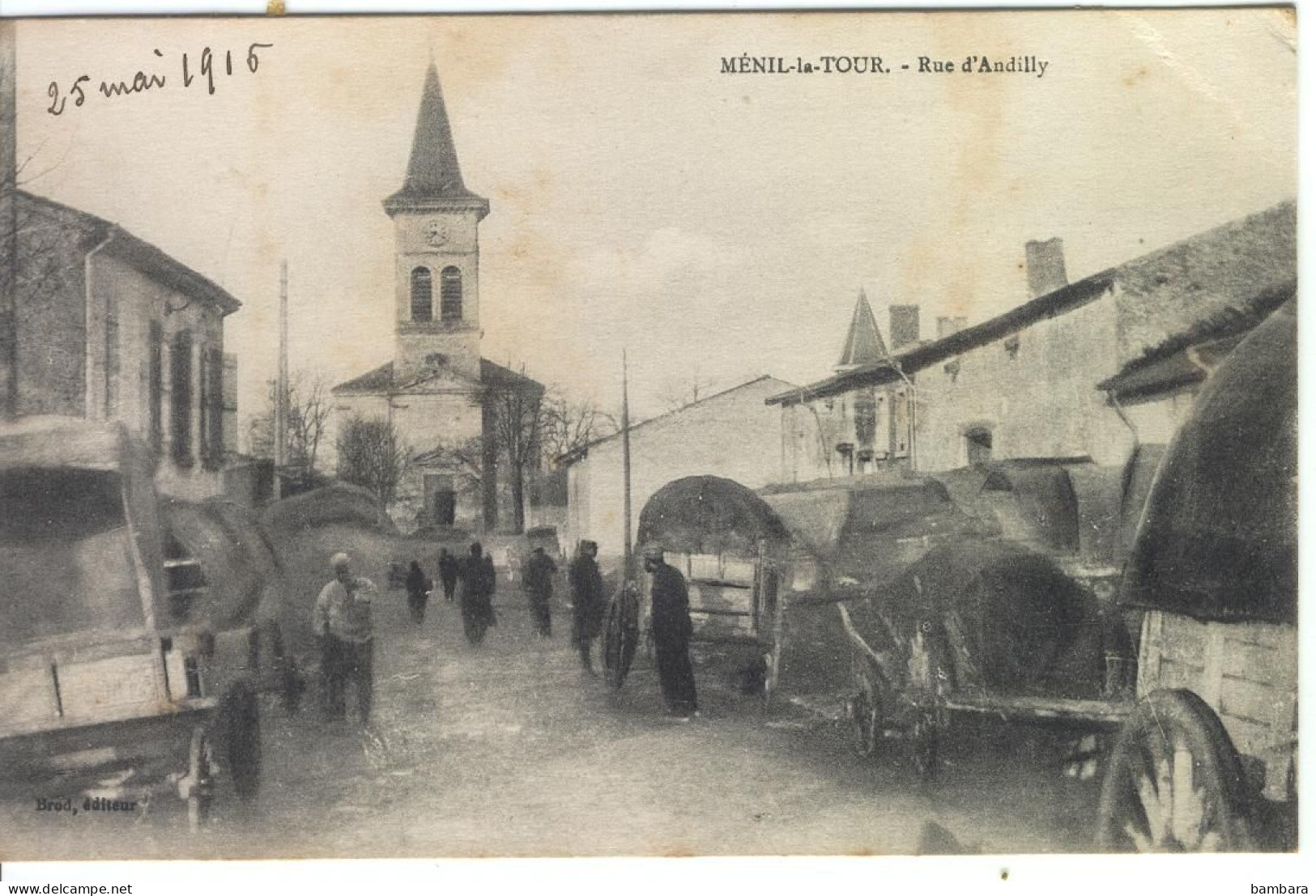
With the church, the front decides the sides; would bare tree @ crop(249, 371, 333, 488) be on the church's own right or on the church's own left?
on the church's own right

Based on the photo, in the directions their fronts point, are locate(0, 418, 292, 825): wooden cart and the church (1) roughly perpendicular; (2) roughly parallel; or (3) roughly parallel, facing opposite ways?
roughly parallel, facing opposite ways

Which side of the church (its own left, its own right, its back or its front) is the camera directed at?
front

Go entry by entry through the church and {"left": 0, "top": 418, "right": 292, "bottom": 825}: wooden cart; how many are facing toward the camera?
1

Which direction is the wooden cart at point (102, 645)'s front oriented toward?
away from the camera

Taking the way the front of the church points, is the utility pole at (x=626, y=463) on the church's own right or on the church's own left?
on the church's own left

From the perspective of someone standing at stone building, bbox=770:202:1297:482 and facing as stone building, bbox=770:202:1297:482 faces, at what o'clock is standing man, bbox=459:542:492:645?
The standing man is roughly at 1 o'clock from the stone building.

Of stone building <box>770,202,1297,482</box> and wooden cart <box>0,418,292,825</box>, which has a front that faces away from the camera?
the wooden cart

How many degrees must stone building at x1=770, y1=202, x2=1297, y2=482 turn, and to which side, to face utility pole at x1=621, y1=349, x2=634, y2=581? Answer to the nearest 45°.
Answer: approximately 45° to its right

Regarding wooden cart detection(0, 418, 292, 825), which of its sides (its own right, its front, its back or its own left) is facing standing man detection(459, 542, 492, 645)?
front

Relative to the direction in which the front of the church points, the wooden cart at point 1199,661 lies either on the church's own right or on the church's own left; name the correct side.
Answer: on the church's own left

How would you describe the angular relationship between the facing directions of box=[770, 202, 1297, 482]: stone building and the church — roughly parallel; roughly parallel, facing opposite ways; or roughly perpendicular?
roughly perpendicular

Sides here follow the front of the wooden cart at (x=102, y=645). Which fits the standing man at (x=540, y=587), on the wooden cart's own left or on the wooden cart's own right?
on the wooden cart's own right
